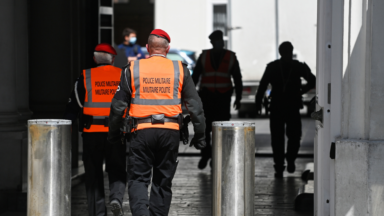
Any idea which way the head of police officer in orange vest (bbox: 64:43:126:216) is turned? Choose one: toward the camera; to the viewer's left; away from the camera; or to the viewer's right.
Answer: away from the camera

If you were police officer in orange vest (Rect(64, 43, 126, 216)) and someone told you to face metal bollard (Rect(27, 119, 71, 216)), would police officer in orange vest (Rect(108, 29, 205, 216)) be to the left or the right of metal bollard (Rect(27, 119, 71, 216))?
left

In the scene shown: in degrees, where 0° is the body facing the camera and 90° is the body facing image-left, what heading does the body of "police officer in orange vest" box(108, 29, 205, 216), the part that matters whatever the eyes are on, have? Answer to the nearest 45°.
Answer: approximately 180°

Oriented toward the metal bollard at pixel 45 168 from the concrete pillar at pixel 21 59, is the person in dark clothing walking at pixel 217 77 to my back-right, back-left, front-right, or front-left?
back-left

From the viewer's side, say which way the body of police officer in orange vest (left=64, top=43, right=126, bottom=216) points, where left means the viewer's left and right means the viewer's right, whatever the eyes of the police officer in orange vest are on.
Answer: facing away from the viewer

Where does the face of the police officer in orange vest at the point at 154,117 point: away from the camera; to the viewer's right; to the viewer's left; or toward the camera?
away from the camera
